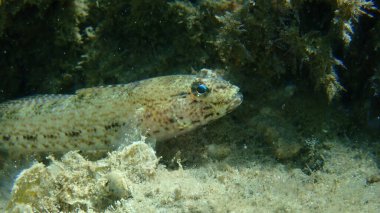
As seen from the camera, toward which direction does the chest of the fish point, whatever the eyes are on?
to the viewer's right
